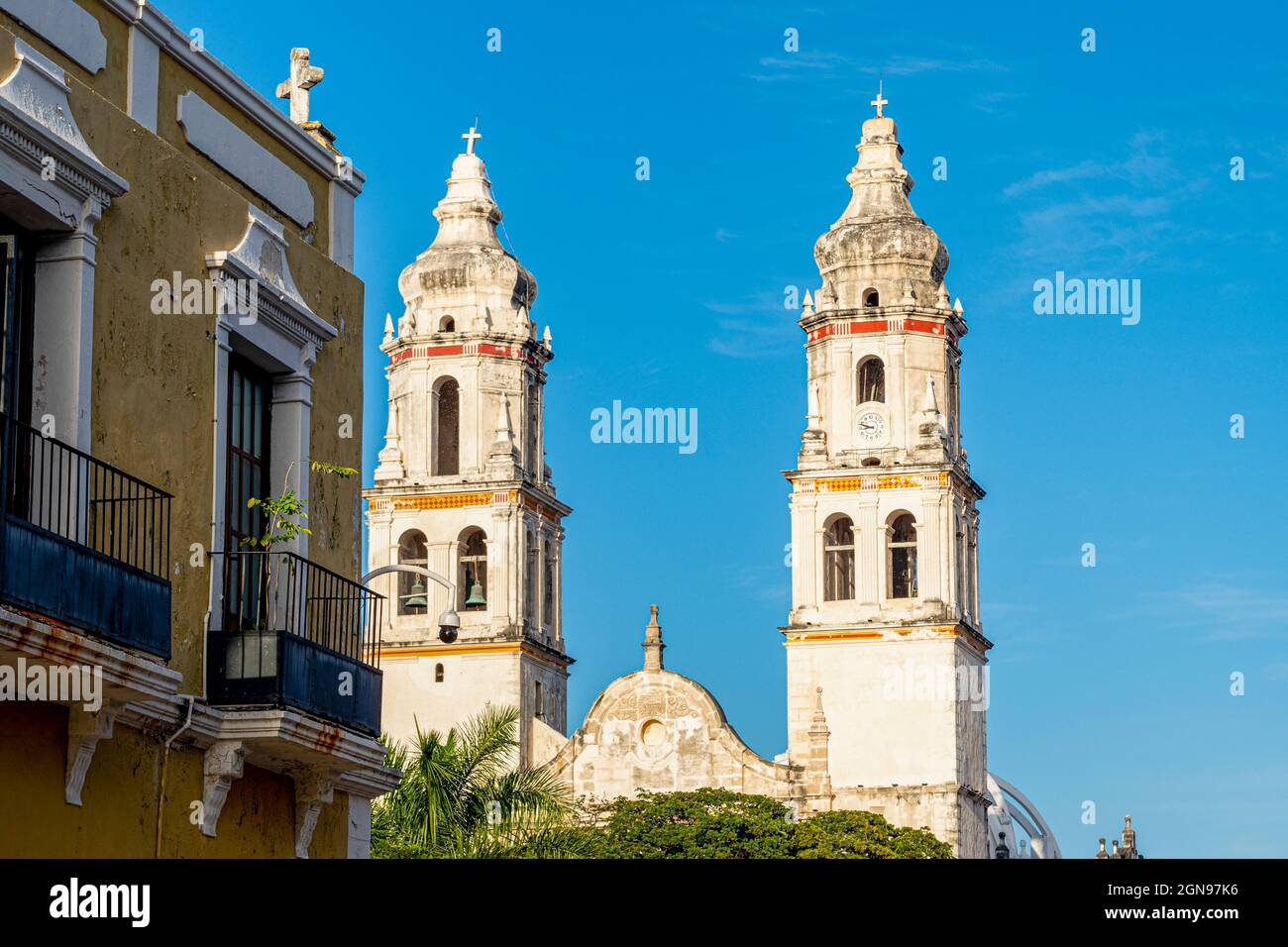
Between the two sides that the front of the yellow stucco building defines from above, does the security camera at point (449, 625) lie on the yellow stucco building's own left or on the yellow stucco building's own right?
on the yellow stucco building's own left

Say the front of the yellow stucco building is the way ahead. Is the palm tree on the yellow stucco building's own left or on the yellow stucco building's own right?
on the yellow stucco building's own left

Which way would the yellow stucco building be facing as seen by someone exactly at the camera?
facing the viewer and to the right of the viewer
